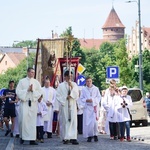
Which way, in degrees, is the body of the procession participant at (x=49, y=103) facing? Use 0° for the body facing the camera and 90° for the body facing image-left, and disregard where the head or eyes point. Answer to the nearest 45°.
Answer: approximately 0°
